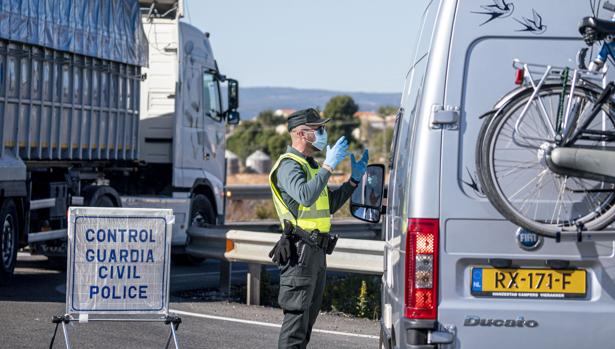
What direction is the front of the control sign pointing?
toward the camera

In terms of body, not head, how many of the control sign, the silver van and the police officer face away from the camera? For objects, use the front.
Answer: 1

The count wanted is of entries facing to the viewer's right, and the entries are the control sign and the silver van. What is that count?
0

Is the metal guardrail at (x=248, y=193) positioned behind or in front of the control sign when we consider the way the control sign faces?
behind

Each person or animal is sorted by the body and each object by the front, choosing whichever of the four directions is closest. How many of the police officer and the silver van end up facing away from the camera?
1

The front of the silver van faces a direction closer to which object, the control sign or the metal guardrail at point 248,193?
the metal guardrail

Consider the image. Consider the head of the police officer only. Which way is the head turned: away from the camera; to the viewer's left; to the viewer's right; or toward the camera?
to the viewer's right

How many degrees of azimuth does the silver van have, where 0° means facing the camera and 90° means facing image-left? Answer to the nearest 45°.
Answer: approximately 180°
